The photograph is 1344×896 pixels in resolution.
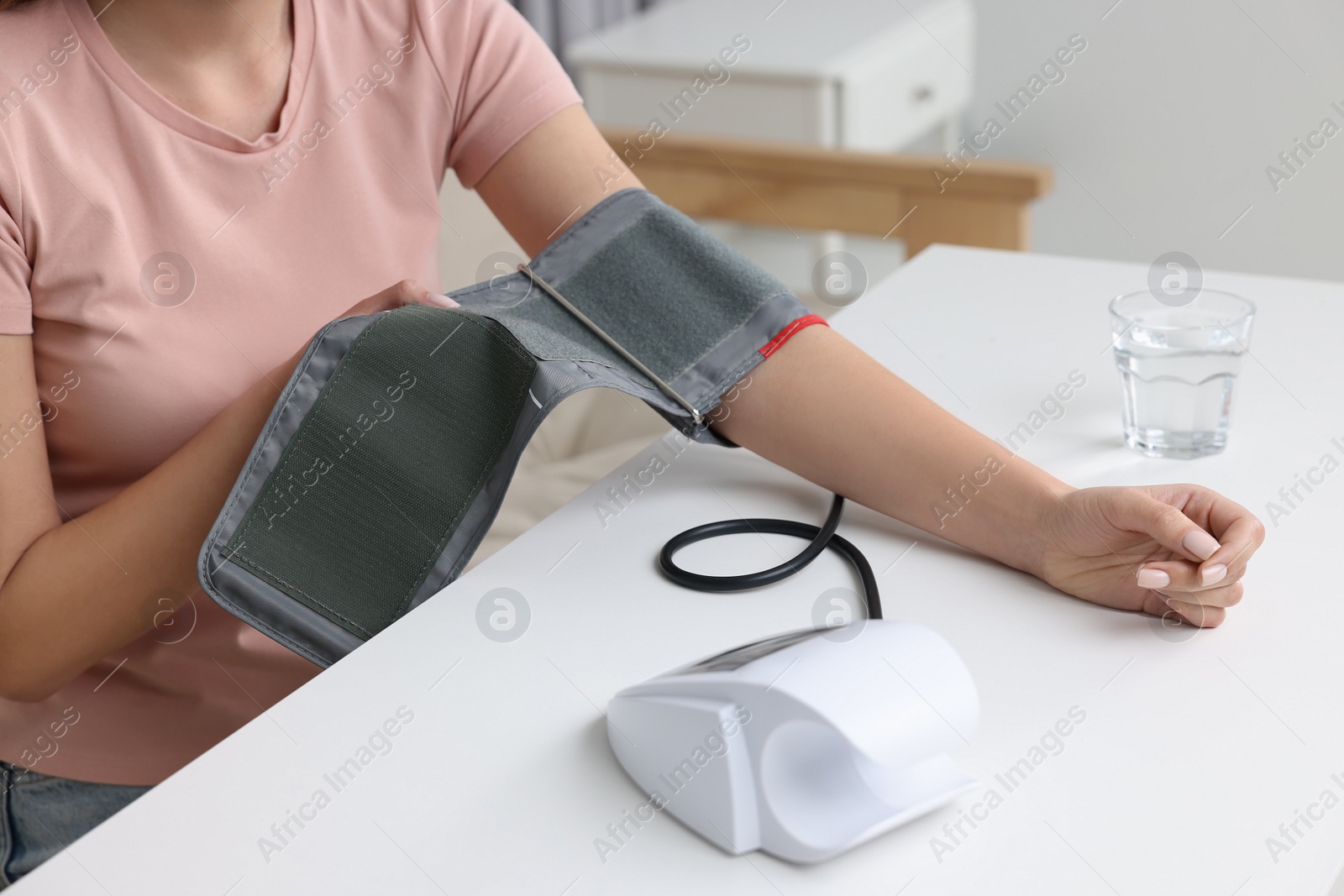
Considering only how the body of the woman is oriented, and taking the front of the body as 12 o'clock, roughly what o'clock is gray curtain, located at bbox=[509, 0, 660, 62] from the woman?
The gray curtain is roughly at 8 o'clock from the woman.

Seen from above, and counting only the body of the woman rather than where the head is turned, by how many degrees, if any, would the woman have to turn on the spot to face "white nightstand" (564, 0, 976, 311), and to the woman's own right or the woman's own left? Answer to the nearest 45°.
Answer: approximately 90° to the woman's own left

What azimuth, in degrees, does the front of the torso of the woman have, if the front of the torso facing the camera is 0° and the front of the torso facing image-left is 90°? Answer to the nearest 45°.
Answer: approximately 315°
